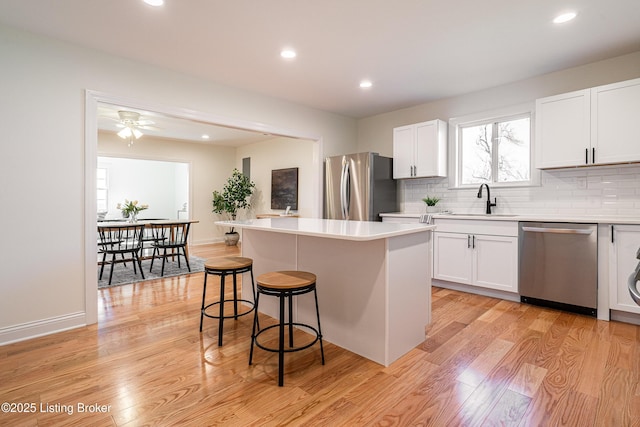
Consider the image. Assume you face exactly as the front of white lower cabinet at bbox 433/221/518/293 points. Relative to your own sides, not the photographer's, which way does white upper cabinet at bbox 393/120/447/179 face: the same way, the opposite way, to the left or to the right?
the same way

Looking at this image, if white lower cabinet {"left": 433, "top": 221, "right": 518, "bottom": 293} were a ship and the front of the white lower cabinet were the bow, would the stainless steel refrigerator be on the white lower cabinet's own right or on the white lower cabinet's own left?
on the white lower cabinet's own right

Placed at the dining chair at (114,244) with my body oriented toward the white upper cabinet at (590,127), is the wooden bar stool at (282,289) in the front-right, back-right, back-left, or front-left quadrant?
front-right

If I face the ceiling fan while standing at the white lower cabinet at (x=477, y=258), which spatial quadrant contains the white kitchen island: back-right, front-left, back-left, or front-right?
front-left

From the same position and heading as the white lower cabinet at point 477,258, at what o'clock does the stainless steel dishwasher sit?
The stainless steel dishwasher is roughly at 8 o'clock from the white lower cabinet.

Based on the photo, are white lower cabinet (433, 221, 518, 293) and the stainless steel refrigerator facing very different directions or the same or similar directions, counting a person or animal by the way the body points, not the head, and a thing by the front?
same or similar directions

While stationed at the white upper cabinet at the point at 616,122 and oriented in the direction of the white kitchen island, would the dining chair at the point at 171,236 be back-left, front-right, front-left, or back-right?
front-right

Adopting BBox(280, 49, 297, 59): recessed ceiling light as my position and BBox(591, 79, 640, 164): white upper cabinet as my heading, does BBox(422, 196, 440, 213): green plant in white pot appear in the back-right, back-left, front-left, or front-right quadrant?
front-left

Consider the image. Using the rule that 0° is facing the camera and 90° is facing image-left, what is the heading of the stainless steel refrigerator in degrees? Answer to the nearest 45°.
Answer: approximately 45°

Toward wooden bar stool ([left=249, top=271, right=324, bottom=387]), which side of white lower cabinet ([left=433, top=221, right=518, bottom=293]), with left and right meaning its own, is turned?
front

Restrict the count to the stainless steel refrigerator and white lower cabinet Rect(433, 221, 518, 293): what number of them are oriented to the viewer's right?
0

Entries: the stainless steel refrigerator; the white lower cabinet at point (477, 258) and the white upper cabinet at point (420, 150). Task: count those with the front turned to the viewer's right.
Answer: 0

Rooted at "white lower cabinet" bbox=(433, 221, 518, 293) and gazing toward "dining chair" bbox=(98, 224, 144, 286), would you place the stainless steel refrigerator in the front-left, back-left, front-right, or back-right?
front-right

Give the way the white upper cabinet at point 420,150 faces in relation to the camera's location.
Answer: facing the viewer and to the left of the viewer

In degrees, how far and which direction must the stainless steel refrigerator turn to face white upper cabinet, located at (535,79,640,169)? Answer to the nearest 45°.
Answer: approximately 90° to its left
